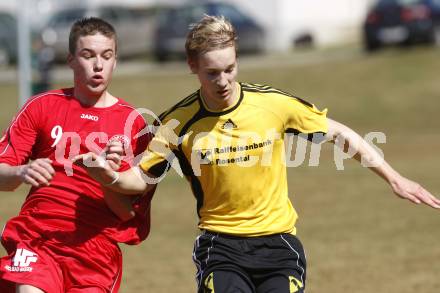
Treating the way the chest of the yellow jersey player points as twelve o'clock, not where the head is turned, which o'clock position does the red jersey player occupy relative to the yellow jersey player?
The red jersey player is roughly at 3 o'clock from the yellow jersey player.

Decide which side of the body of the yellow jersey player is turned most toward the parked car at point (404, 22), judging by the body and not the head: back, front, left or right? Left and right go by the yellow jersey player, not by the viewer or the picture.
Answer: back

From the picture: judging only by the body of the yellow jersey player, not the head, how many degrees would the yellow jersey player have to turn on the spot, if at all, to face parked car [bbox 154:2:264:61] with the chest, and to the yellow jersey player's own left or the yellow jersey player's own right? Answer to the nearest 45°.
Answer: approximately 180°

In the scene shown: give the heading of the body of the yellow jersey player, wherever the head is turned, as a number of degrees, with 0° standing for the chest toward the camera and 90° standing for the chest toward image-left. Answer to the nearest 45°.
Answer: approximately 0°

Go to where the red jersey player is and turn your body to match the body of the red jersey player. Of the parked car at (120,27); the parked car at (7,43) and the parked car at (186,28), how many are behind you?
3

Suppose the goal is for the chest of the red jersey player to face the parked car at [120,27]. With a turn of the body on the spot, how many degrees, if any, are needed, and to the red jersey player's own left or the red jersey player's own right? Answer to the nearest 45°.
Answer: approximately 180°

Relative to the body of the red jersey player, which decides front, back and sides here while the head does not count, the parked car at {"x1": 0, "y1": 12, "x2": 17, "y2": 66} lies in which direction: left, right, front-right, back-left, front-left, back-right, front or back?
back

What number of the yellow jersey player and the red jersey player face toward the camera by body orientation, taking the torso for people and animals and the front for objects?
2

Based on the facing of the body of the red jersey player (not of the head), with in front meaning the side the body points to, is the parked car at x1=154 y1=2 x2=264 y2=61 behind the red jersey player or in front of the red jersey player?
behind
